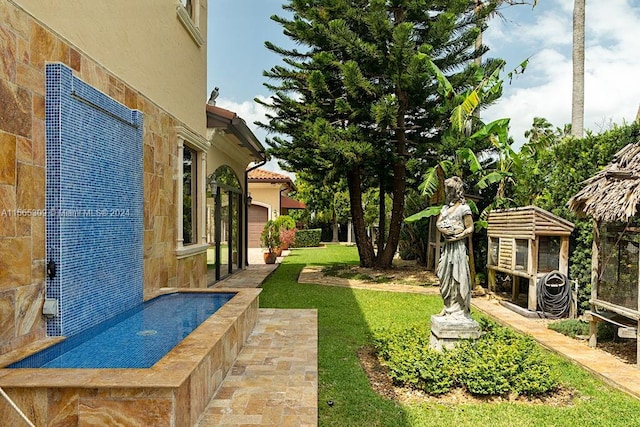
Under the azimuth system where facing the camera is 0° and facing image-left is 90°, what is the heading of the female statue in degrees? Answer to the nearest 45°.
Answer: approximately 45°

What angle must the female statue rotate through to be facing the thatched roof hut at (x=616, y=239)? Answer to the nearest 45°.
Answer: approximately 180°

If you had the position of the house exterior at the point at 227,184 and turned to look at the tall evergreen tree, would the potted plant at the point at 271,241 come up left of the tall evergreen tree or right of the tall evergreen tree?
left

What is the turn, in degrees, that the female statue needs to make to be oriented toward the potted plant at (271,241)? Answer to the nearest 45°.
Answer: approximately 90° to its right

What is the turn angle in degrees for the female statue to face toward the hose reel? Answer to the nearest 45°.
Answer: approximately 180°

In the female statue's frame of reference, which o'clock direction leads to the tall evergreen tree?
The tall evergreen tree is roughly at 4 o'clock from the female statue.

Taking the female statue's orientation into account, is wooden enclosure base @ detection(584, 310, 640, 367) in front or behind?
behind

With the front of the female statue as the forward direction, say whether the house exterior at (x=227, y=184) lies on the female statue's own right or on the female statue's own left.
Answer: on the female statue's own right

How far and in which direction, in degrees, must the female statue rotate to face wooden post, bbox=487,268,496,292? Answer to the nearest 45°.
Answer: approximately 135° to its right

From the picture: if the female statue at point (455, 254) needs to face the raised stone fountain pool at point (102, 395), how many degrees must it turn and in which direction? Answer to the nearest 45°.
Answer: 0° — it already faces it
